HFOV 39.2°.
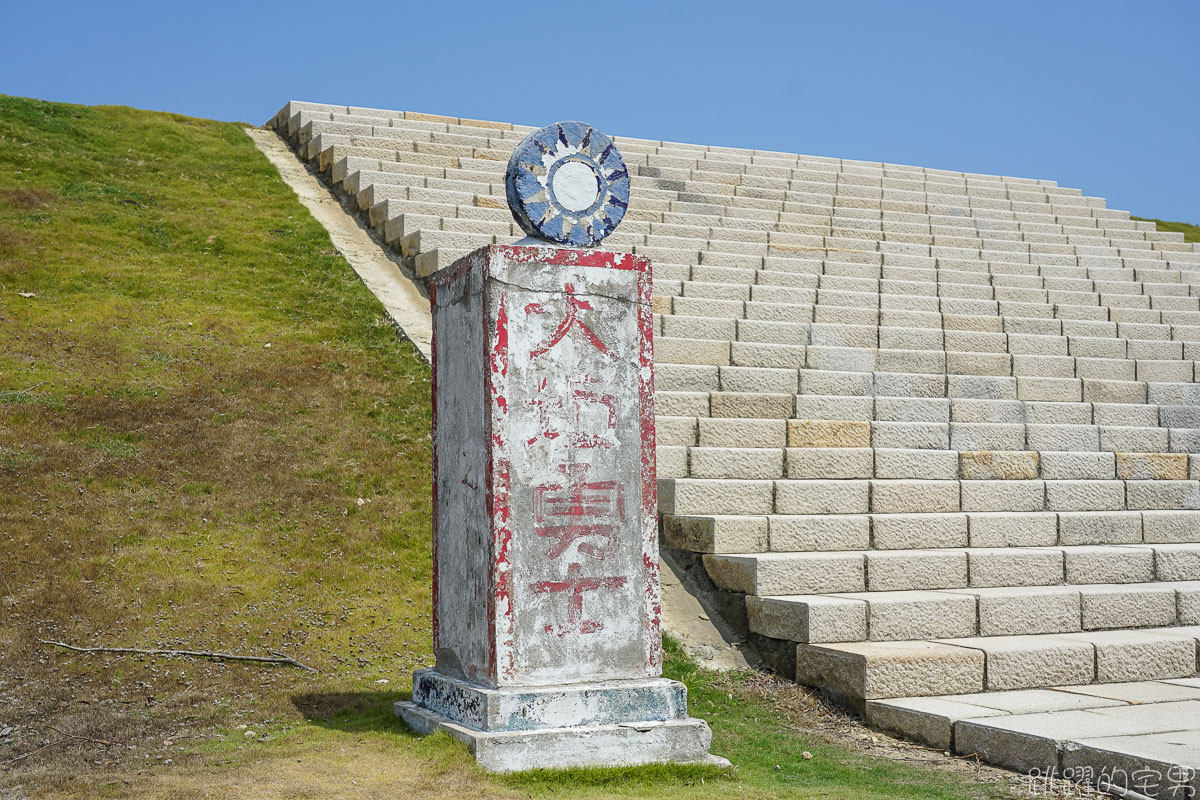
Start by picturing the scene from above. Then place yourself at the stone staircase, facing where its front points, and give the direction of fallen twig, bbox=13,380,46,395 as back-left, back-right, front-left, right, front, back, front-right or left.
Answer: right

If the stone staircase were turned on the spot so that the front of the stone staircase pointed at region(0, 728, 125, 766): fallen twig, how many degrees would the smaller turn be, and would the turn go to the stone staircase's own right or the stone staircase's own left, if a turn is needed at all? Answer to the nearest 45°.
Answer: approximately 45° to the stone staircase's own right

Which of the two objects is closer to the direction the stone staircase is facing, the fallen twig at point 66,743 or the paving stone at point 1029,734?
the paving stone

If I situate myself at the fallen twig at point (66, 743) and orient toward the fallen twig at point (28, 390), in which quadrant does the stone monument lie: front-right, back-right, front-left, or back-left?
back-right

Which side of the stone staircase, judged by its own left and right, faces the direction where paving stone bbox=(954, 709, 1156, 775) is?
front

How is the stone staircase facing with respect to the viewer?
toward the camera

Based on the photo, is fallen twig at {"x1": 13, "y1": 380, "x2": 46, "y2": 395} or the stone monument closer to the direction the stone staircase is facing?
the stone monument

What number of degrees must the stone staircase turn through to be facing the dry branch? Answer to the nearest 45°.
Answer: approximately 45° to its right
